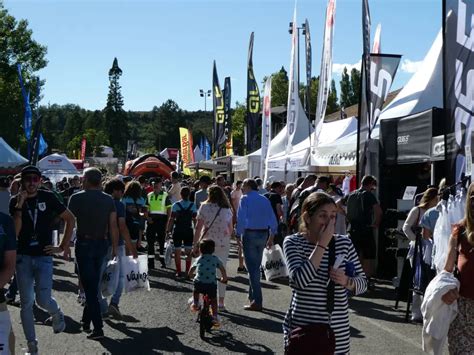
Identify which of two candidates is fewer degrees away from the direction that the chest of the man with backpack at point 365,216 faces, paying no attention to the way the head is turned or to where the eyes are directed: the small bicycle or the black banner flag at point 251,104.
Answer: the black banner flag

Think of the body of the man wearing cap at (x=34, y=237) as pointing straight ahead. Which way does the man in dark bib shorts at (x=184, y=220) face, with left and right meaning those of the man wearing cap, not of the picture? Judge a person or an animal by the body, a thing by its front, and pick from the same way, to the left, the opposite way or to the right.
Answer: the opposite way

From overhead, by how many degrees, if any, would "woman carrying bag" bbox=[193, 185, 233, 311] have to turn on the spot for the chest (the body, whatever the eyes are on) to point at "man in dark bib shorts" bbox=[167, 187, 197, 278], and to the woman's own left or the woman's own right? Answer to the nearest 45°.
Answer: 0° — they already face them

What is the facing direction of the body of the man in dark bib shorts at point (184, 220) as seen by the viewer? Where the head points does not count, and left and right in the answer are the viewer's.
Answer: facing away from the viewer

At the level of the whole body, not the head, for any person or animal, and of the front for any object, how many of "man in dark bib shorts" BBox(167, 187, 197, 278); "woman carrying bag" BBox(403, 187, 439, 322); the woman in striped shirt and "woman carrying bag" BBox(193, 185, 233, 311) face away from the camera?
2

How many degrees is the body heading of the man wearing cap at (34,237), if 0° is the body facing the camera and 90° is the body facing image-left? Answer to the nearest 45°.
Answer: approximately 0°

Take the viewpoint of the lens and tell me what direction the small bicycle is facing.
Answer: facing away from the viewer

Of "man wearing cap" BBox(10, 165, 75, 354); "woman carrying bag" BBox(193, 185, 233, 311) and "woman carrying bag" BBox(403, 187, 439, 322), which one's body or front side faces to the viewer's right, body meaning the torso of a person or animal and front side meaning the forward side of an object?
"woman carrying bag" BBox(403, 187, 439, 322)

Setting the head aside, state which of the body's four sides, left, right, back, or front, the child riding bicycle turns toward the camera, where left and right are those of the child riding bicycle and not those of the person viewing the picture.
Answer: back

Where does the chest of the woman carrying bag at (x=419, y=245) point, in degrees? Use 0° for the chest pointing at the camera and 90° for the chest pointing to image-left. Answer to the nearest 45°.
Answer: approximately 270°

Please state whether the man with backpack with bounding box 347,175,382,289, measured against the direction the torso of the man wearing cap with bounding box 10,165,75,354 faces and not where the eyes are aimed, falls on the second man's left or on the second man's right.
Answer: on the second man's left

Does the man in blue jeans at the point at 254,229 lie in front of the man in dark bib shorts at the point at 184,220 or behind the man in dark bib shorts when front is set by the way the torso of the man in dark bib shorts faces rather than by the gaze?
behind

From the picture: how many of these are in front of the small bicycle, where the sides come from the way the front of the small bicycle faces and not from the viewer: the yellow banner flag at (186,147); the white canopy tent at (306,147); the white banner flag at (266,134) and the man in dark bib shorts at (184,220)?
4
